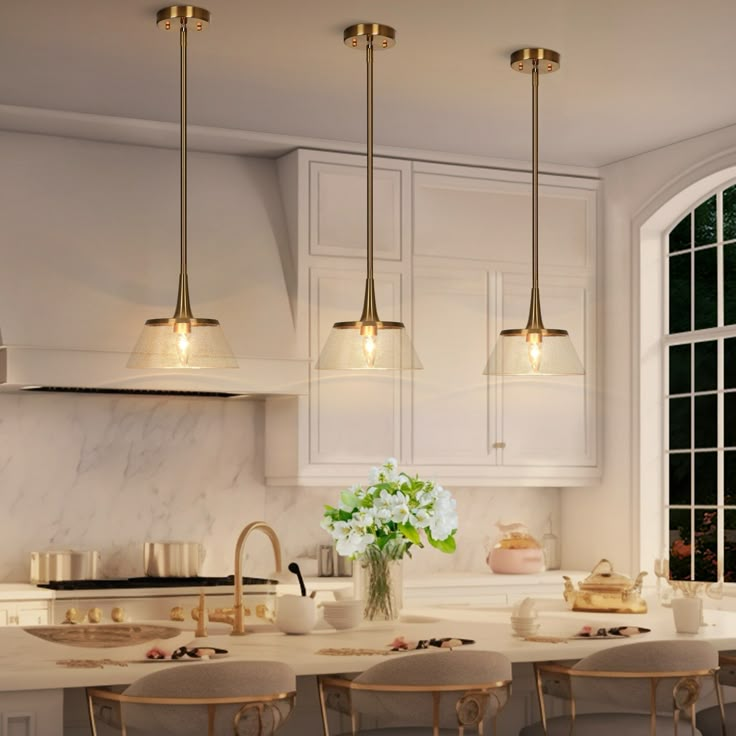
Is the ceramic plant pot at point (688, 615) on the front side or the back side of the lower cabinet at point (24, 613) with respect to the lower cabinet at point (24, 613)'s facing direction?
on the front side

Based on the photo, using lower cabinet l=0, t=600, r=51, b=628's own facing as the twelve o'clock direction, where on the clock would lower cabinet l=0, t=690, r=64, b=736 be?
lower cabinet l=0, t=690, r=64, b=736 is roughly at 12 o'clock from lower cabinet l=0, t=600, r=51, b=628.

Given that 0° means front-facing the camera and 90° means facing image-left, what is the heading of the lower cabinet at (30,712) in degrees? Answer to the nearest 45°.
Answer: approximately 0°

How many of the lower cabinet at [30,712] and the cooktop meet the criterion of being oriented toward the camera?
2

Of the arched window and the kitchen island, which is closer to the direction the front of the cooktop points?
the kitchen island

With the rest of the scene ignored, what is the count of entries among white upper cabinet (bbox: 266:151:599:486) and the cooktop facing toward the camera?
2

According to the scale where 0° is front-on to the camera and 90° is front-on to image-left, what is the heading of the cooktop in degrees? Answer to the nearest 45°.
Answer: approximately 0°

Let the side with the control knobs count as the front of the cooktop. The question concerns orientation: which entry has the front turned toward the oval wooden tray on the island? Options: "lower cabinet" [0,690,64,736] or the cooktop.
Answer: the cooktop

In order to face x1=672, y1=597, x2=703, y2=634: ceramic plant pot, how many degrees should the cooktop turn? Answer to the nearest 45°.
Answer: approximately 45° to its left

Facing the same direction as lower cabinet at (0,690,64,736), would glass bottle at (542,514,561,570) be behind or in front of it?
behind
